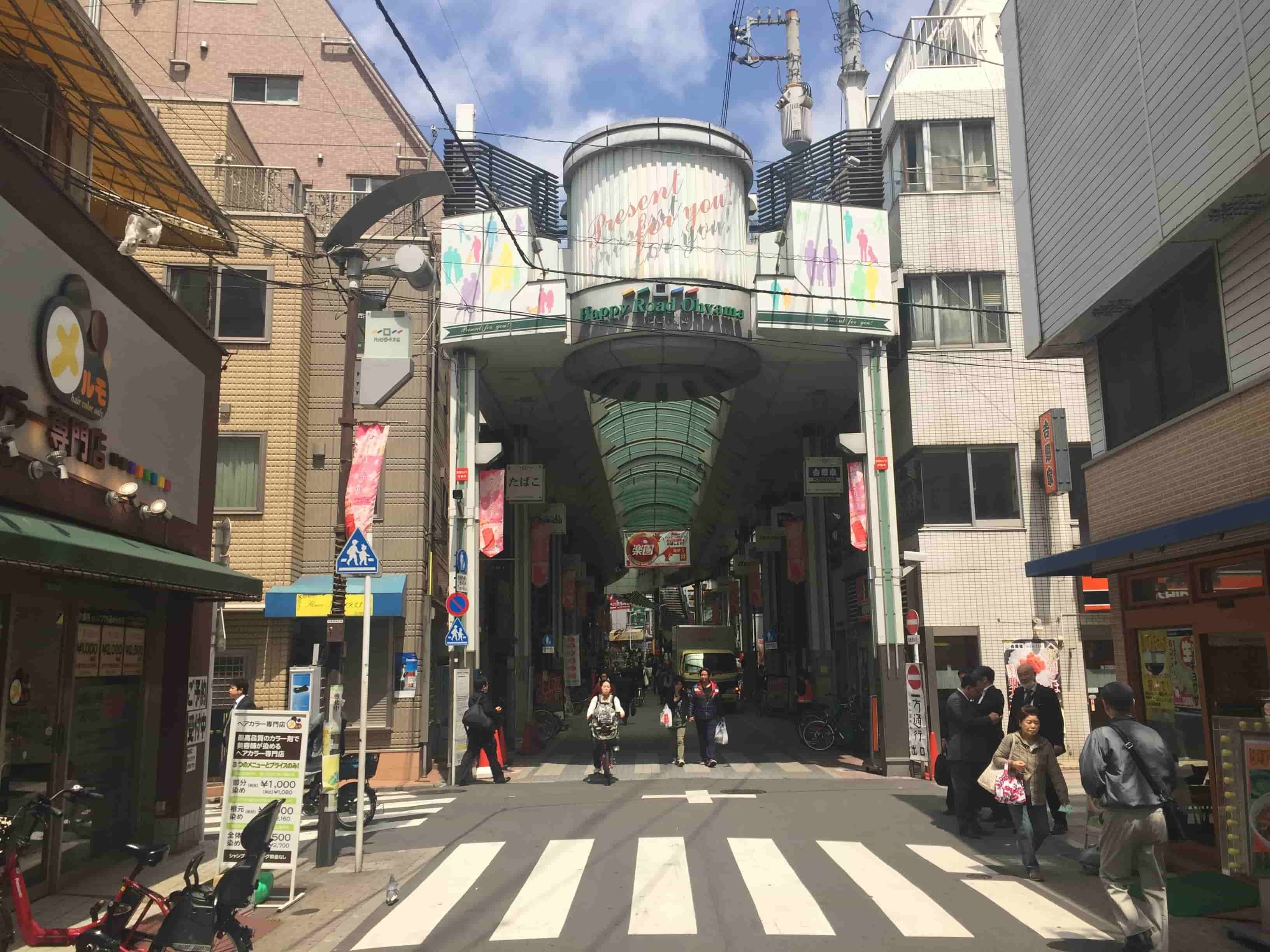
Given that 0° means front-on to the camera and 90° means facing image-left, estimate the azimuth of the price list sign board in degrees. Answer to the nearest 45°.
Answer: approximately 0°

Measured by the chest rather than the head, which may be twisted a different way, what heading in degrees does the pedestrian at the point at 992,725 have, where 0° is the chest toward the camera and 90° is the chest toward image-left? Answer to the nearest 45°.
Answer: approximately 45°

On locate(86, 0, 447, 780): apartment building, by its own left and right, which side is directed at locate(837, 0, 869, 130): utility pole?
left

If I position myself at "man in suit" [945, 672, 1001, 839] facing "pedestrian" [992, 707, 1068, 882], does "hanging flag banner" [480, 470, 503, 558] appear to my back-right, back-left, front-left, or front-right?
back-right

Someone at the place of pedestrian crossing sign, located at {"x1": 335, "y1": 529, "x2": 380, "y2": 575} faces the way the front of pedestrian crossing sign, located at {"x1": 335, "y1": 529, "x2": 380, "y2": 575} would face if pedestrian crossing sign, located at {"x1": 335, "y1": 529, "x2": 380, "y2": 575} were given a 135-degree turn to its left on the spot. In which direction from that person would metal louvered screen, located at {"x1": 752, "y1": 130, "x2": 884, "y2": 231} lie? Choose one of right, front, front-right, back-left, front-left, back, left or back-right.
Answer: front

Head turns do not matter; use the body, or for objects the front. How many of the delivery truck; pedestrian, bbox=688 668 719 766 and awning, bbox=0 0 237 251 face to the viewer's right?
1

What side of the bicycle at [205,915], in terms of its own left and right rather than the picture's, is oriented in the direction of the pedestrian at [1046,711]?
back

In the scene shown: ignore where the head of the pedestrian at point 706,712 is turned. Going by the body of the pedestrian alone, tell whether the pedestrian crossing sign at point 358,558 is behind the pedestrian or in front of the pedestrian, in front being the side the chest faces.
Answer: in front

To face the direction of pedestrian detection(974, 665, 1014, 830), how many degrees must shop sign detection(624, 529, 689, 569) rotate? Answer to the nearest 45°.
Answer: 0° — it already faces them
